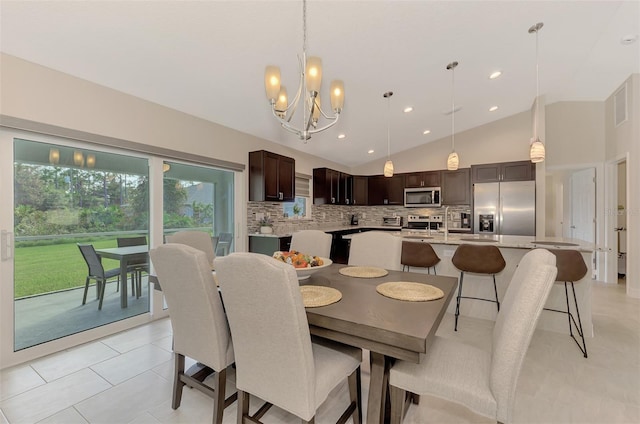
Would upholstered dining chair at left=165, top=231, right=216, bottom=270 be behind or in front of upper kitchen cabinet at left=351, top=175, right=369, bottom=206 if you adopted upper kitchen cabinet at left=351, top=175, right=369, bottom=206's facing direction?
in front

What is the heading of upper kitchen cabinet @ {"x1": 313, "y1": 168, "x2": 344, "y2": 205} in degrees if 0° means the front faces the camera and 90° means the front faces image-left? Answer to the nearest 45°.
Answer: approximately 315°

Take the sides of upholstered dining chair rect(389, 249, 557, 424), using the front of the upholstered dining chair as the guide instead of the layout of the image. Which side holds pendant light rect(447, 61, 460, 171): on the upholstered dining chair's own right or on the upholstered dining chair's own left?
on the upholstered dining chair's own right

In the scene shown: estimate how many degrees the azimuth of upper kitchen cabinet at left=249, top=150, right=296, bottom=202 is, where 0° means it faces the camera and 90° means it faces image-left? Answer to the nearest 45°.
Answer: approximately 315°

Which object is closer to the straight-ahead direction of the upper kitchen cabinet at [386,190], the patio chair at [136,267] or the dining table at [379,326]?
the dining table

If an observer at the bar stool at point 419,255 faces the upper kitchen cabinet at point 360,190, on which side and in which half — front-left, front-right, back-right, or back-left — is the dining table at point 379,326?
back-left

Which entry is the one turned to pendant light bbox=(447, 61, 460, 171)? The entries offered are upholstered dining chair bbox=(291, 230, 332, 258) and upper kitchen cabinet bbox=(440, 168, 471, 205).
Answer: the upper kitchen cabinet

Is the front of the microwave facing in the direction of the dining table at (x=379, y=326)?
yes

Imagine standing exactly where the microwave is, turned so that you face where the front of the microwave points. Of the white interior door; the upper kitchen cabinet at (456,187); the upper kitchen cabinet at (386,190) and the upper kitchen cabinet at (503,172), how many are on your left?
3

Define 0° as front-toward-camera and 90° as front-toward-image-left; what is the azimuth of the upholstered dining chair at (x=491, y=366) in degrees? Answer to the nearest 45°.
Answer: approximately 90°

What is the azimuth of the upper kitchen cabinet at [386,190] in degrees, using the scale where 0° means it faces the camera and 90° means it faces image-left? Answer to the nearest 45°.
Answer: approximately 0°

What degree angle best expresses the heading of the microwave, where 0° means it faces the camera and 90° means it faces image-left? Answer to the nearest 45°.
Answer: approximately 0°

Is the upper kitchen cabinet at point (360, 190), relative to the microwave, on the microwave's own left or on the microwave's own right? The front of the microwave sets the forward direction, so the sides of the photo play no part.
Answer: on the microwave's own right

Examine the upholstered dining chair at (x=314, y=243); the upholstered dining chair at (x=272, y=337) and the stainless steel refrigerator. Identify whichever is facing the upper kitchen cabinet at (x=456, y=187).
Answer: the upholstered dining chair at (x=272, y=337)

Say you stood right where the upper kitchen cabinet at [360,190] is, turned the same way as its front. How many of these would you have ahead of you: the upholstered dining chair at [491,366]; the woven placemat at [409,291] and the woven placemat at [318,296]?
3

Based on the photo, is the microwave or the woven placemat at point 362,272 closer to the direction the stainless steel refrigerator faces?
the woven placemat

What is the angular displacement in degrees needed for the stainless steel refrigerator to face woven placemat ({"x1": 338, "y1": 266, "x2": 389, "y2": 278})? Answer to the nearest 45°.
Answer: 0° — it already faces it
